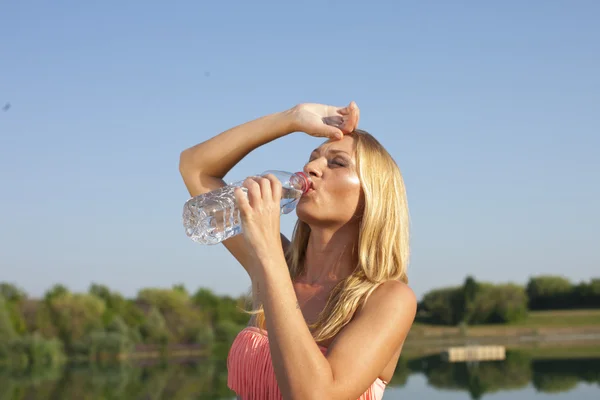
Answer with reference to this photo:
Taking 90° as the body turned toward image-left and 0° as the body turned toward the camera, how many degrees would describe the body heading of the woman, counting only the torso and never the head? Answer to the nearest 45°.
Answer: approximately 45°

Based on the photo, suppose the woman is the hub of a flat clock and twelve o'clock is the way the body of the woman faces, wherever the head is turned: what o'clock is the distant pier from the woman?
The distant pier is roughly at 5 o'clock from the woman.

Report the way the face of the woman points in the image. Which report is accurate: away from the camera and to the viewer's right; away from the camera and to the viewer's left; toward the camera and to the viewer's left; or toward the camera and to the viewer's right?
toward the camera and to the viewer's left
